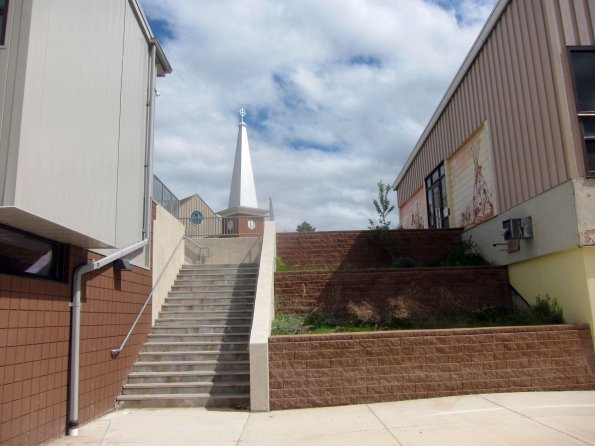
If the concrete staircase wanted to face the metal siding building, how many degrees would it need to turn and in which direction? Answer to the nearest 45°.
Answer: approximately 90° to its left

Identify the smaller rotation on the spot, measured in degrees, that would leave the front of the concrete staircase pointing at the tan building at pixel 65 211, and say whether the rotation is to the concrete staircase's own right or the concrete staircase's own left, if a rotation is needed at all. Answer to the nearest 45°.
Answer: approximately 45° to the concrete staircase's own right

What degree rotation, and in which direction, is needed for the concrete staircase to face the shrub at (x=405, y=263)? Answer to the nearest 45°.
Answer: approximately 90° to its left

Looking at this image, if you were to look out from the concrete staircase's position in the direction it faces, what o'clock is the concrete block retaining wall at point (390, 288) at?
The concrete block retaining wall is roughly at 9 o'clock from the concrete staircase.

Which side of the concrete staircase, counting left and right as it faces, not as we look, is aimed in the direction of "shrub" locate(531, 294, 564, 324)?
left

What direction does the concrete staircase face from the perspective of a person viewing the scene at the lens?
facing the viewer

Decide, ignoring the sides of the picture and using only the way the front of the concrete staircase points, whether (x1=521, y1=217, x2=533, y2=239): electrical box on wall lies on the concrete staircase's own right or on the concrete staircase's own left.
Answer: on the concrete staircase's own left

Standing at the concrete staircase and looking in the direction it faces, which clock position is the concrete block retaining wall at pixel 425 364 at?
The concrete block retaining wall is roughly at 10 o'clock from the concrete staircase.

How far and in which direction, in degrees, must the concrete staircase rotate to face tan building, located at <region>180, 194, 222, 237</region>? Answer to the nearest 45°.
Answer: approximately 180°

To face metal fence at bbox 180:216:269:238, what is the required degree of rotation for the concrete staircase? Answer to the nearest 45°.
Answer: approximately 180°
